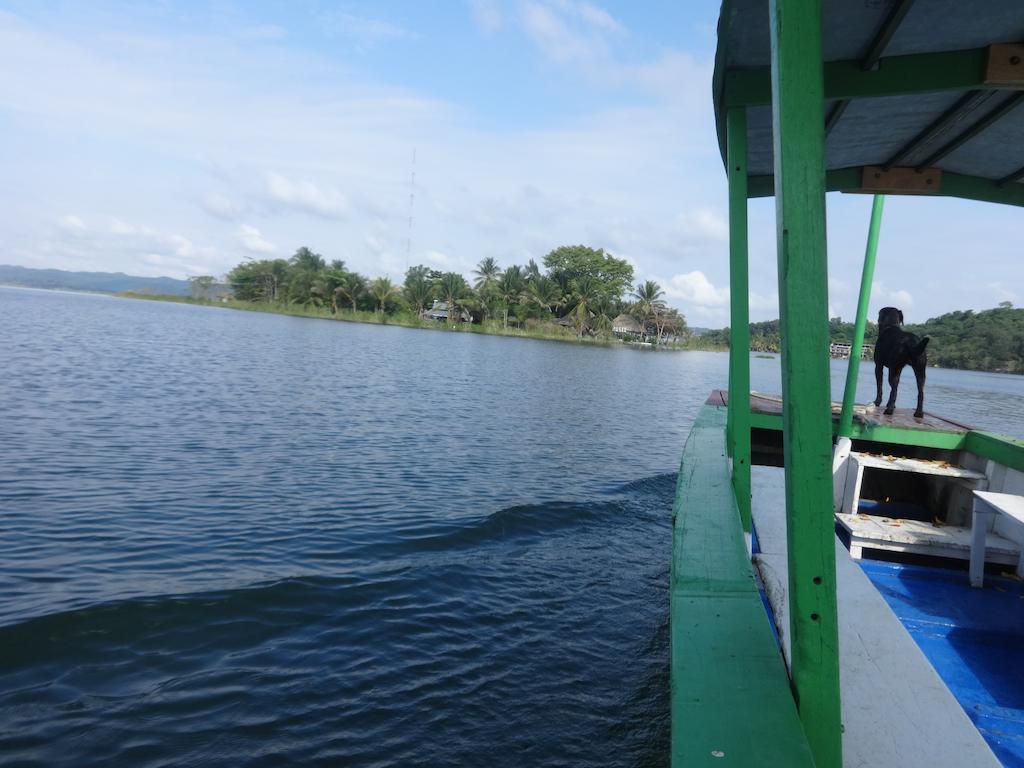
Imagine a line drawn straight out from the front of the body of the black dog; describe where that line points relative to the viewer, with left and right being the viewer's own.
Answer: facing away from the viewer and to the left of the viewer
